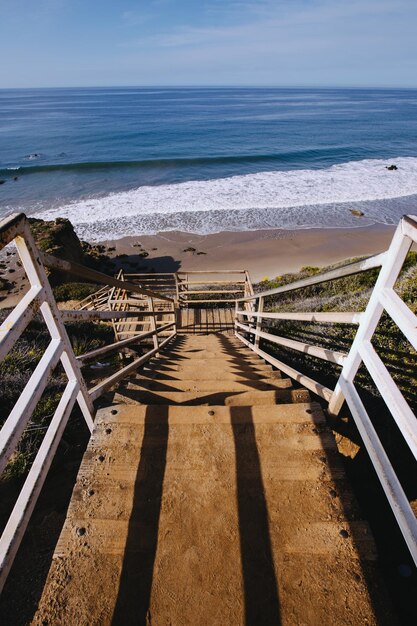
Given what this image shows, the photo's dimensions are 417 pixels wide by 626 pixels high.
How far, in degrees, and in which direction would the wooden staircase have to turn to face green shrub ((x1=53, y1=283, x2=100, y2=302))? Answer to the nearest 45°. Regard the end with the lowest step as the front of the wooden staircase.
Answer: approximately 45° to its left

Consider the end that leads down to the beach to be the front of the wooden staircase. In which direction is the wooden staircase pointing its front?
away from the camera

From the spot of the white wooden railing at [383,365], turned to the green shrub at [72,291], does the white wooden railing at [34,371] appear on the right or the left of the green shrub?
left
